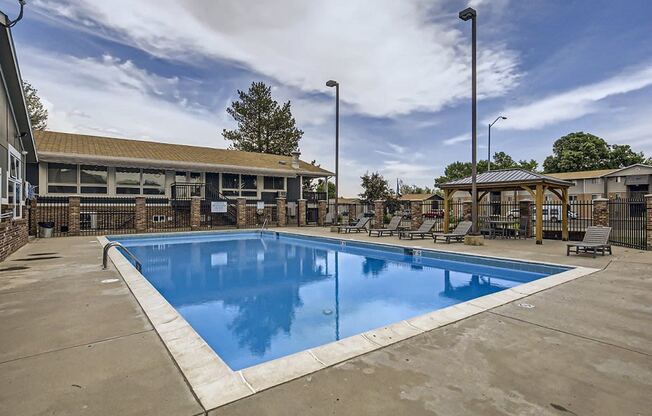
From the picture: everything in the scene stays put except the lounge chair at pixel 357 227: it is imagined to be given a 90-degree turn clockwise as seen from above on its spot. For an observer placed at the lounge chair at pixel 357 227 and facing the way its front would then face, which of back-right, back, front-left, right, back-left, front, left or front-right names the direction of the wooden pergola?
back-right

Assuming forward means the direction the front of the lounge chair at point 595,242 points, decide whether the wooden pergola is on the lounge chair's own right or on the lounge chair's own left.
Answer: on the lounge chair's own right

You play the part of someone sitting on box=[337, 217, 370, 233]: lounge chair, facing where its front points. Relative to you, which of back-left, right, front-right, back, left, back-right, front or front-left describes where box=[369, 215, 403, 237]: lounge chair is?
back-left

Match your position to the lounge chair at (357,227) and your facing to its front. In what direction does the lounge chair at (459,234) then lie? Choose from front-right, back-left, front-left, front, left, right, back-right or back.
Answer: back-left

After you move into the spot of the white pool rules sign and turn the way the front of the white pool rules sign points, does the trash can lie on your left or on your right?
on your right

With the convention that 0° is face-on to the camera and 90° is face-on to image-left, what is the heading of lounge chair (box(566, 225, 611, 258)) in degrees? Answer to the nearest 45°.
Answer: approximately 45°

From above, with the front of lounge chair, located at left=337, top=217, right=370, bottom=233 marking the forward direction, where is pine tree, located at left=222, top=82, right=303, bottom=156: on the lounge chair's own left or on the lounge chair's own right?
on the lounge chair's own right

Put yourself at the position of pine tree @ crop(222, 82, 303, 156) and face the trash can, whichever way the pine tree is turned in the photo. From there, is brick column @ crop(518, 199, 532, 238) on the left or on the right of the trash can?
left

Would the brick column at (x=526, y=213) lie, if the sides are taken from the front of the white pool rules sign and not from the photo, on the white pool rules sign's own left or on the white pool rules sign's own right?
on the white pool rules sign's own left

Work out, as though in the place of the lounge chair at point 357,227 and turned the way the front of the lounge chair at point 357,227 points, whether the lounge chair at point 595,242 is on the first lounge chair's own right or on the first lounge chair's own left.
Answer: on the first lounge chair's own left
